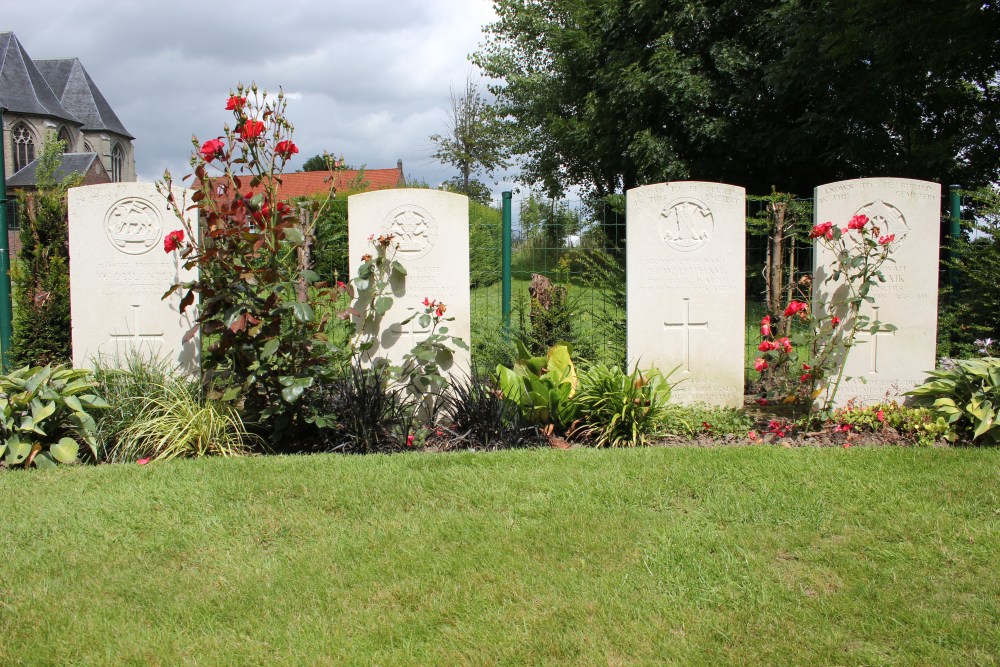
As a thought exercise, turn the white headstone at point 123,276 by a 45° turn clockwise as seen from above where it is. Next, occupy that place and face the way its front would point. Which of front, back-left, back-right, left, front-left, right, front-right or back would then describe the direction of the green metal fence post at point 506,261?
back-left

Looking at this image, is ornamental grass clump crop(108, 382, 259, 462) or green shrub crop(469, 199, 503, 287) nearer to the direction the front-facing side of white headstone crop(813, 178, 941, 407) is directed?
the ornamental grass clump

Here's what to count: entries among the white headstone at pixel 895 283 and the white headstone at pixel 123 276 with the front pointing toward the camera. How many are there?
2

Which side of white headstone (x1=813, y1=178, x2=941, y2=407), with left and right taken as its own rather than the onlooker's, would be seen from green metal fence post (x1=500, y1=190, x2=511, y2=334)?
right

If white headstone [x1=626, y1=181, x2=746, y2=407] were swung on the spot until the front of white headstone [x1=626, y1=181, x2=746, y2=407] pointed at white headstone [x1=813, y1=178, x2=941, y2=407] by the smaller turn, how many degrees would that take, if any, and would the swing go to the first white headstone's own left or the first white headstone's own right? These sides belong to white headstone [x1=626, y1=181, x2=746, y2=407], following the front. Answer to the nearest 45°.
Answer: approximately 90° to the first white headstone's own left

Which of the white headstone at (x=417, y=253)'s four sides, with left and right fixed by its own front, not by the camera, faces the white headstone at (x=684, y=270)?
left

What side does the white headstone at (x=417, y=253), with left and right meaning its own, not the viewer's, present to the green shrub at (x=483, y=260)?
back

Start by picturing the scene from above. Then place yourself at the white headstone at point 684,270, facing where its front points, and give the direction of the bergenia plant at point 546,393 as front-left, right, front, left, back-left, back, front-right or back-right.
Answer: front-right

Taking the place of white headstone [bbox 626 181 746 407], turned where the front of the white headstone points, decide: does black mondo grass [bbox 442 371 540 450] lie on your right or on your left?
on your right
